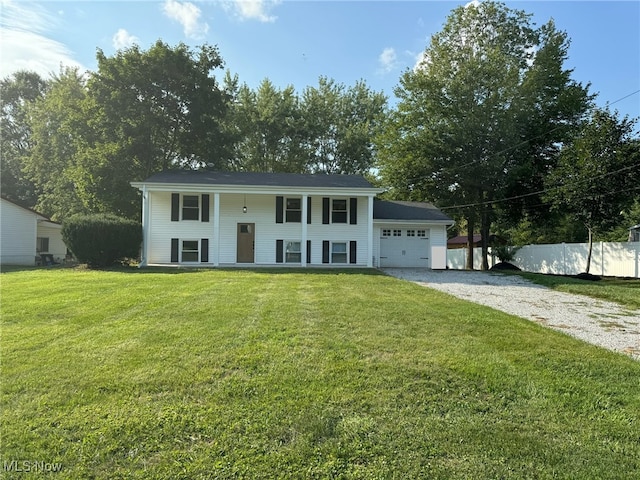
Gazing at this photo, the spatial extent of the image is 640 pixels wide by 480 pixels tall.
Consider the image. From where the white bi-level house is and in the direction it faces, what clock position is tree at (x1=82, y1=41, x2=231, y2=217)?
The tree is roughly at 4 o'clock from the white bi-level house.

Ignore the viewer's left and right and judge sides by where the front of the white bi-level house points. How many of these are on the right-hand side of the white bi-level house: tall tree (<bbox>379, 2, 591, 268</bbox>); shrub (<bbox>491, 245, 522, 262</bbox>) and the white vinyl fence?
0

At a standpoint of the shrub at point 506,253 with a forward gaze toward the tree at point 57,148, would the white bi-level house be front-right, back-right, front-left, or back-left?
front-left

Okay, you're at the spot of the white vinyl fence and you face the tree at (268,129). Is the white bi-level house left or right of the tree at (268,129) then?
left

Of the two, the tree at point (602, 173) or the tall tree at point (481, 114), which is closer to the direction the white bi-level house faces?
the tree

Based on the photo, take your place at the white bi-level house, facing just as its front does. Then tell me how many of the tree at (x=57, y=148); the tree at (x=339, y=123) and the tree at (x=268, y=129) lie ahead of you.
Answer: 0

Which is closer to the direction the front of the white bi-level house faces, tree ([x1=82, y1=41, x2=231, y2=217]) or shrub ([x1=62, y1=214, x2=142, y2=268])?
the shrub

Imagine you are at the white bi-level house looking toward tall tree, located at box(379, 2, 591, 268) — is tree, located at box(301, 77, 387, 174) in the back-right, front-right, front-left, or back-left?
front-left

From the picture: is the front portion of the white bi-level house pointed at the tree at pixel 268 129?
no

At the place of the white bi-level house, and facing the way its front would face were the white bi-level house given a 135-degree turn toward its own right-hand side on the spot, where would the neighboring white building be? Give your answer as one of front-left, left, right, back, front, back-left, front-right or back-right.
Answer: front-left

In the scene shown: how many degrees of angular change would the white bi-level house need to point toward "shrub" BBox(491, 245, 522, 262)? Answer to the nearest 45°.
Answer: approximately 90° to its left

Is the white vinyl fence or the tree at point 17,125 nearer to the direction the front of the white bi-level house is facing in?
the white vinyl fence

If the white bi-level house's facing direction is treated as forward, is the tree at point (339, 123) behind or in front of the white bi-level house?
behind

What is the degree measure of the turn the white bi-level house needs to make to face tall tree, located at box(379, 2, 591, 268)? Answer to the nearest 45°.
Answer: approximately 90° to its left

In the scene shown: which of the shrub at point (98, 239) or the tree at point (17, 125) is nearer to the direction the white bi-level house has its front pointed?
the shrub

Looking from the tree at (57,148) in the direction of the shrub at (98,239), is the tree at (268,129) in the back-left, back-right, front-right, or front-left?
front-left

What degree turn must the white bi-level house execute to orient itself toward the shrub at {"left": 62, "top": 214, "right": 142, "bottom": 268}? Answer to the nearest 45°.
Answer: approximately 45° to its right

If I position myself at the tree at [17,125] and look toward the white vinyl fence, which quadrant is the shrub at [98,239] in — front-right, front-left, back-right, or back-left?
front-right

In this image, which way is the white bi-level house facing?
toward the camera
